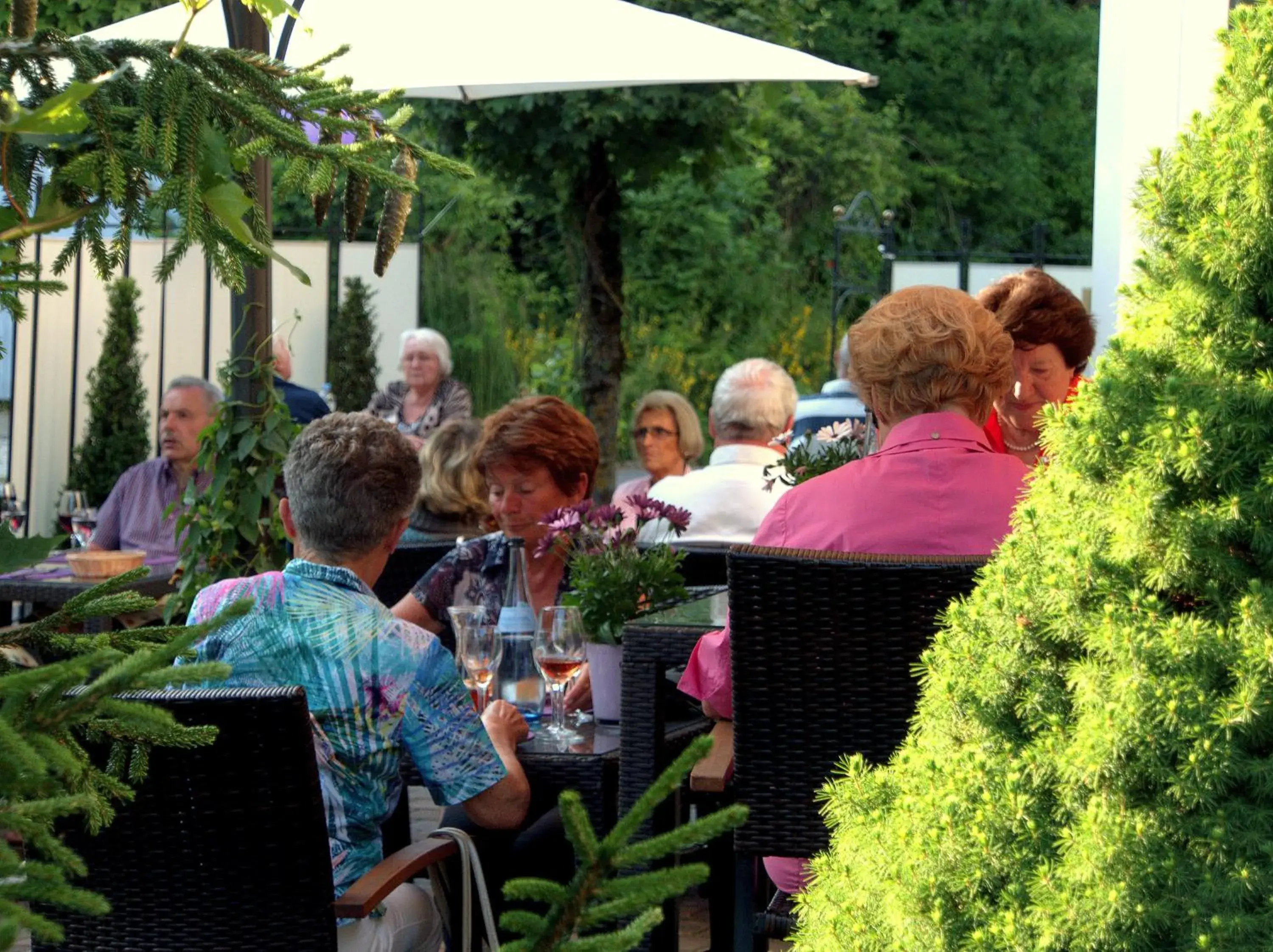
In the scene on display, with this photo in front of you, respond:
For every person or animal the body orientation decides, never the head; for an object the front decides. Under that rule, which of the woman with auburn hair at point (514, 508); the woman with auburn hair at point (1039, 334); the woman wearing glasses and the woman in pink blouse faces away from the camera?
the woman in pink blouse

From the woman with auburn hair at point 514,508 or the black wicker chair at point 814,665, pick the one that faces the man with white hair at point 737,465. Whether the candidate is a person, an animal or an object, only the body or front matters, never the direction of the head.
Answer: the black wicker chair

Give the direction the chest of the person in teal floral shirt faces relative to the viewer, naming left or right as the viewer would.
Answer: facing away from the viewer and to the right of the viewer

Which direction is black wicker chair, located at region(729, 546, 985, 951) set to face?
away from the camera

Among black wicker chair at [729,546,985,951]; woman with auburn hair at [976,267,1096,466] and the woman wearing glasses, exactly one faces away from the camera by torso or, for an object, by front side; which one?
the black wicker chair

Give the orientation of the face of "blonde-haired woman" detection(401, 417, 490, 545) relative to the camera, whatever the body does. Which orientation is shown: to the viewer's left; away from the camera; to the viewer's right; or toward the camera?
away from the camera

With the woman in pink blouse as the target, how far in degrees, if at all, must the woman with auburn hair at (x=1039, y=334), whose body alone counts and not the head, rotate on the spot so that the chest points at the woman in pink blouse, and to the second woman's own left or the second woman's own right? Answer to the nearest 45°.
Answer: approximately 45° to the second woman's own left

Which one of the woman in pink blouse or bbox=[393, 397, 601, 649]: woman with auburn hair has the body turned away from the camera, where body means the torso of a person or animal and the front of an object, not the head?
the woman in pink blouse
